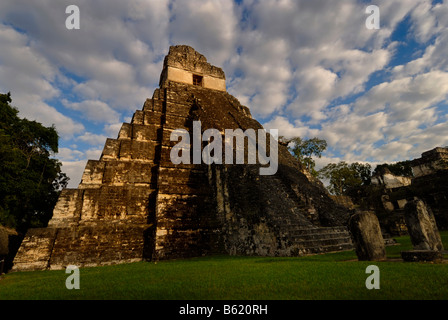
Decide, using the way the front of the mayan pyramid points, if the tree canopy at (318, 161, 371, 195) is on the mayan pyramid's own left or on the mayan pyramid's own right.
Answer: on the mayan pyramid's own left

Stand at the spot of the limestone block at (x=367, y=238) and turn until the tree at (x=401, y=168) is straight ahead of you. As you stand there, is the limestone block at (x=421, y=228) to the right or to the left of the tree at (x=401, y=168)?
right

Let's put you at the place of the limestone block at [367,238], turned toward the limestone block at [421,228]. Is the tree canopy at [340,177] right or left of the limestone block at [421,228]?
left

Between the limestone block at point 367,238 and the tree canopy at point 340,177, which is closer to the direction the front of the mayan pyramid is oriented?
the limestone block

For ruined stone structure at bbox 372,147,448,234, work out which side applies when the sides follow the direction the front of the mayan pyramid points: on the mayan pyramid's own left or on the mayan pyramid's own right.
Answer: on the mayan pyramid's own left
